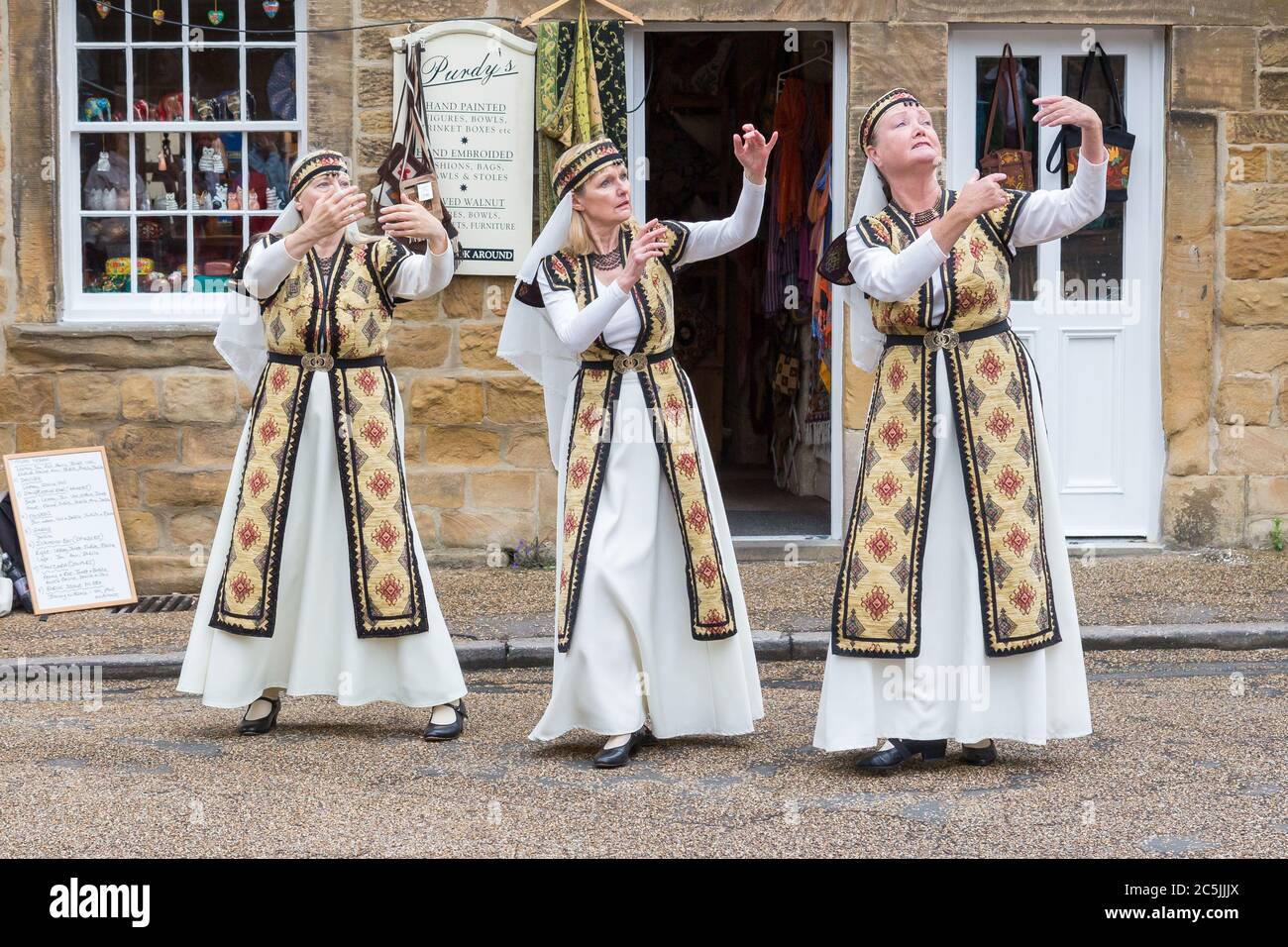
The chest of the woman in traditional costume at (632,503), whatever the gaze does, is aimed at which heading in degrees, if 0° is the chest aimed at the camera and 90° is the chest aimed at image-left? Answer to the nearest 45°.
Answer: approximately 0°

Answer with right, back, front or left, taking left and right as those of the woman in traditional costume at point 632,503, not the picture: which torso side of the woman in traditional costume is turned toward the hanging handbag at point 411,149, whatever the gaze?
back

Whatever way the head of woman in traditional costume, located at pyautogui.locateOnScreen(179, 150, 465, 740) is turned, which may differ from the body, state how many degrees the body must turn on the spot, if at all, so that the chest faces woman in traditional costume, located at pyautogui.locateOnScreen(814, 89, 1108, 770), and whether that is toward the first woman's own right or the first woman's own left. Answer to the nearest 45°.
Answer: approximately 45° to the first woman's own left

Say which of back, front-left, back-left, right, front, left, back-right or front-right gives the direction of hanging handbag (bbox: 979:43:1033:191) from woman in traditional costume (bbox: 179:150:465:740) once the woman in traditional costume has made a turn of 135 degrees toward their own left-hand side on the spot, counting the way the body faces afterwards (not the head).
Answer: front

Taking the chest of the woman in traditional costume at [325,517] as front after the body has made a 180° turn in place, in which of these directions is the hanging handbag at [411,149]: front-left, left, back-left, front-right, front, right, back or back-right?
front

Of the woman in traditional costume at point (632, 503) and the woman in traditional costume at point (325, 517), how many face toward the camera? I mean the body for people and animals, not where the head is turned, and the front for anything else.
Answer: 2

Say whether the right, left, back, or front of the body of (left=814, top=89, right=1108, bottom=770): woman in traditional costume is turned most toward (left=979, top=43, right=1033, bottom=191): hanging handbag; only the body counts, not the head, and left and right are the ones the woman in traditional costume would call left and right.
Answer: back

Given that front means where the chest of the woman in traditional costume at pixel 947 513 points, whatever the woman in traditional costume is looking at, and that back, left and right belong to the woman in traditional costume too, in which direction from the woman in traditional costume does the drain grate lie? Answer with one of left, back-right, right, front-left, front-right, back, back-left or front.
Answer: back-right

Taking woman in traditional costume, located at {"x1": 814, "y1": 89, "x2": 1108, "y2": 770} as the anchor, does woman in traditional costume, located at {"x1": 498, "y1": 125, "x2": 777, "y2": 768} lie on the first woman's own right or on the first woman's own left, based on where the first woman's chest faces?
on the first woman's own right
